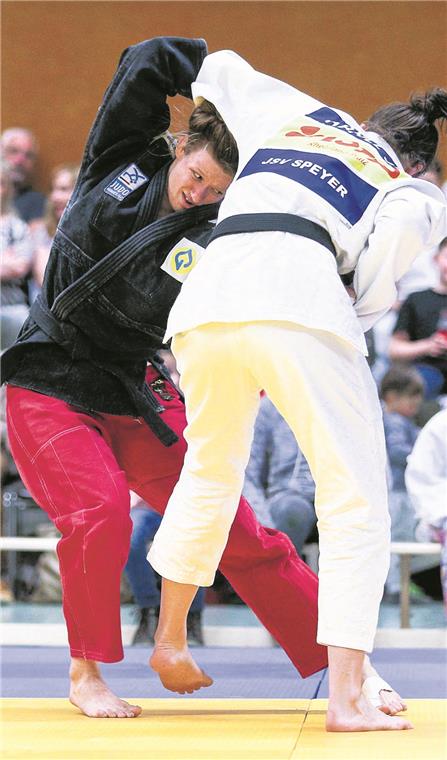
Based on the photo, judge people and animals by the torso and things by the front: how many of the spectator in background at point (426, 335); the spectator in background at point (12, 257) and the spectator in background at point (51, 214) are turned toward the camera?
3

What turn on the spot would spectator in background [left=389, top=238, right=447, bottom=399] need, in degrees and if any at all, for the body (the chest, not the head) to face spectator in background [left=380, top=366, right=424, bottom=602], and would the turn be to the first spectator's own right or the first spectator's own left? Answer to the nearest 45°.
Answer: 0° — they already face them

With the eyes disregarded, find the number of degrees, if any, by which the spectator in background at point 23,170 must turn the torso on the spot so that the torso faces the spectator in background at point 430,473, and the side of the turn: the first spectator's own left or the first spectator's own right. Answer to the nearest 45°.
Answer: approximately 45° to the first spectator's own left

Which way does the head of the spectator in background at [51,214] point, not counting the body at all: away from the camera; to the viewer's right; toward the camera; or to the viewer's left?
toward the camera

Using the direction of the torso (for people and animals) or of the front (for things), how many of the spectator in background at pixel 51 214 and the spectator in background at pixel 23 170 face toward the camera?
2

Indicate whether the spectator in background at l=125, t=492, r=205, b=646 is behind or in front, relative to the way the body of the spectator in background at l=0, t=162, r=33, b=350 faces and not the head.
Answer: in front

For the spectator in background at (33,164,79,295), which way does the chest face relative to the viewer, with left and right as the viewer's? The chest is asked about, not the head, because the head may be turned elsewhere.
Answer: facing the viewer

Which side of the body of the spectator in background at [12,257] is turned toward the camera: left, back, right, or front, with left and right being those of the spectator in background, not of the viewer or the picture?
front

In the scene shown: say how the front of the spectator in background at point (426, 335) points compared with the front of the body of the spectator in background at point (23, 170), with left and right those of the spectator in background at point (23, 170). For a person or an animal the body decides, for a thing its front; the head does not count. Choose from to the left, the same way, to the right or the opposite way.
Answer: the same way

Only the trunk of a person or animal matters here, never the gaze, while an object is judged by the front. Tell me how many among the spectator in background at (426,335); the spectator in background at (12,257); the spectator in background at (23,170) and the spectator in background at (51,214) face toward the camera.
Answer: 4

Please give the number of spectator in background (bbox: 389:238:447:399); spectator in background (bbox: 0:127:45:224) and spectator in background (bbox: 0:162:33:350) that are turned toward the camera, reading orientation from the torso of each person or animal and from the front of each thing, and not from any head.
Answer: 3

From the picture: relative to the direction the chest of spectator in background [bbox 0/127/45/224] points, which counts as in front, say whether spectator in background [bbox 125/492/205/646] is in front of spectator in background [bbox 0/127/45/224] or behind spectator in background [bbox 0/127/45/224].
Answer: in front

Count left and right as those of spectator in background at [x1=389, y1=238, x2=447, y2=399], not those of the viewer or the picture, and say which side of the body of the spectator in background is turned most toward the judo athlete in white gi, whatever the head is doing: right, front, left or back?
front

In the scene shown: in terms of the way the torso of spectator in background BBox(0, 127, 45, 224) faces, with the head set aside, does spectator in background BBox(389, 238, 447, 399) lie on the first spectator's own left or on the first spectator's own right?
on the first spectator's own left

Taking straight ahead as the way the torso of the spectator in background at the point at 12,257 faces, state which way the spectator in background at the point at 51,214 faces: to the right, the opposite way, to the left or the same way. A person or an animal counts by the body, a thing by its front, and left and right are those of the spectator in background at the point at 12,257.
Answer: the same way

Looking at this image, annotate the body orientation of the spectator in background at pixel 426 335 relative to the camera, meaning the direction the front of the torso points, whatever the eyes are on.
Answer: toward the camera
